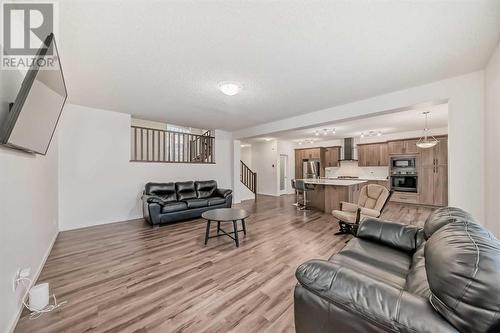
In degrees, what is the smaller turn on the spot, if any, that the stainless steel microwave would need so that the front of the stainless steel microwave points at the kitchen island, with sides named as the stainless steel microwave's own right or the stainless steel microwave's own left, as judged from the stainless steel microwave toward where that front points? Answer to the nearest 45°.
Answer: approximately 45° to the stainless steel microwave's own right

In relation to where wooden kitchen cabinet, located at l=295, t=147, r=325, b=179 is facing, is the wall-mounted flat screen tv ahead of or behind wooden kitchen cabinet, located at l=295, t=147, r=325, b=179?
ahead

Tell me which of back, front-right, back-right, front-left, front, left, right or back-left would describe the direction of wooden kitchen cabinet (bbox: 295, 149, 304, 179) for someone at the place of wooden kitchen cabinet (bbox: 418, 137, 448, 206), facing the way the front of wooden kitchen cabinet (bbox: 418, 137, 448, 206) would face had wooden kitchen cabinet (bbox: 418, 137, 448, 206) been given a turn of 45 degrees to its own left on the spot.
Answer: back-right

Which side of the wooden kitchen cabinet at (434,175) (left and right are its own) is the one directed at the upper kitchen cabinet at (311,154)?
right

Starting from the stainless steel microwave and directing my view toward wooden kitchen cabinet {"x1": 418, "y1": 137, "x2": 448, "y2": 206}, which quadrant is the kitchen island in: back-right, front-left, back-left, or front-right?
back-right

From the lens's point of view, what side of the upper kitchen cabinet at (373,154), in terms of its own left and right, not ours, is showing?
front

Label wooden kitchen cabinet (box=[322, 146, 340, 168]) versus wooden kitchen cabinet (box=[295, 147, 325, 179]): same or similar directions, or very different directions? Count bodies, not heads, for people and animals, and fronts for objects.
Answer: same or similar directions

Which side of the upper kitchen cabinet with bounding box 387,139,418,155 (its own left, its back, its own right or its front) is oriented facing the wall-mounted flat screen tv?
front

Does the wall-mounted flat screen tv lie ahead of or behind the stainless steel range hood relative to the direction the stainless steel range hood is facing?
ahead

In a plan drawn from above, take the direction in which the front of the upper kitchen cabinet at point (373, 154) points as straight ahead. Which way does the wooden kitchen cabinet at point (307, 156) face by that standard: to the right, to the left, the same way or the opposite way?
the same way

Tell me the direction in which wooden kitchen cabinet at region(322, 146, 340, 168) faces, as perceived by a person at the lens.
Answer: facing the viewer

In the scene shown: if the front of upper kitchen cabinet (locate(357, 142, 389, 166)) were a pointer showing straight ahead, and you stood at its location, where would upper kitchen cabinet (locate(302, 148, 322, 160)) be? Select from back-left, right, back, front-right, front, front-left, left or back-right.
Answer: right
